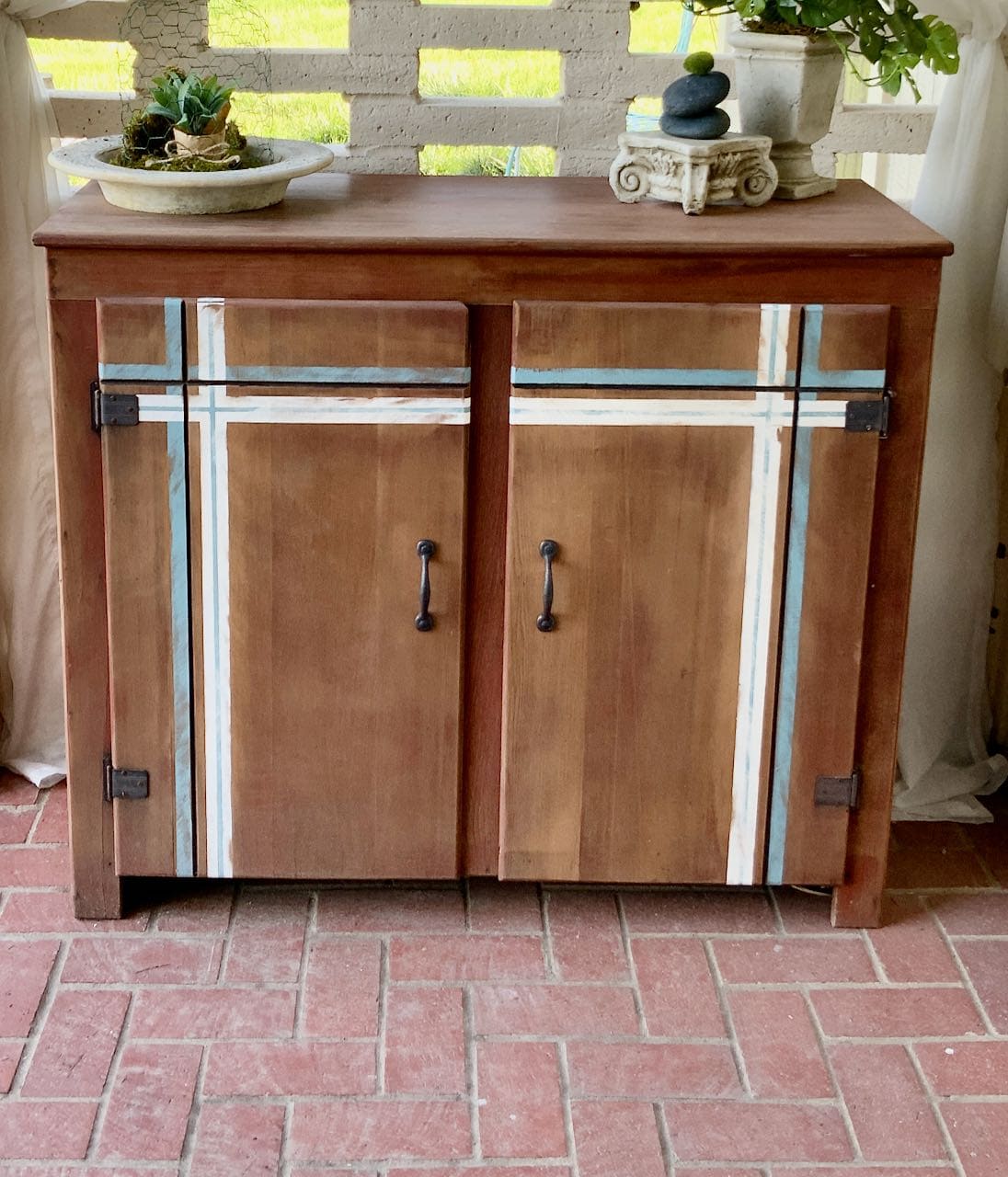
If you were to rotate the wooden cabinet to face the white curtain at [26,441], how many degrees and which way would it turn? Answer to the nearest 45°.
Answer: approximately 135° to its right

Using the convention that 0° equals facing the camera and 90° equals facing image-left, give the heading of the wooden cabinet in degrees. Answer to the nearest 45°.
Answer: approximately 0°

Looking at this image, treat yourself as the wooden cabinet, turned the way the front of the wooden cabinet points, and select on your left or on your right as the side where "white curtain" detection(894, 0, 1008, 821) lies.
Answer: on your left
